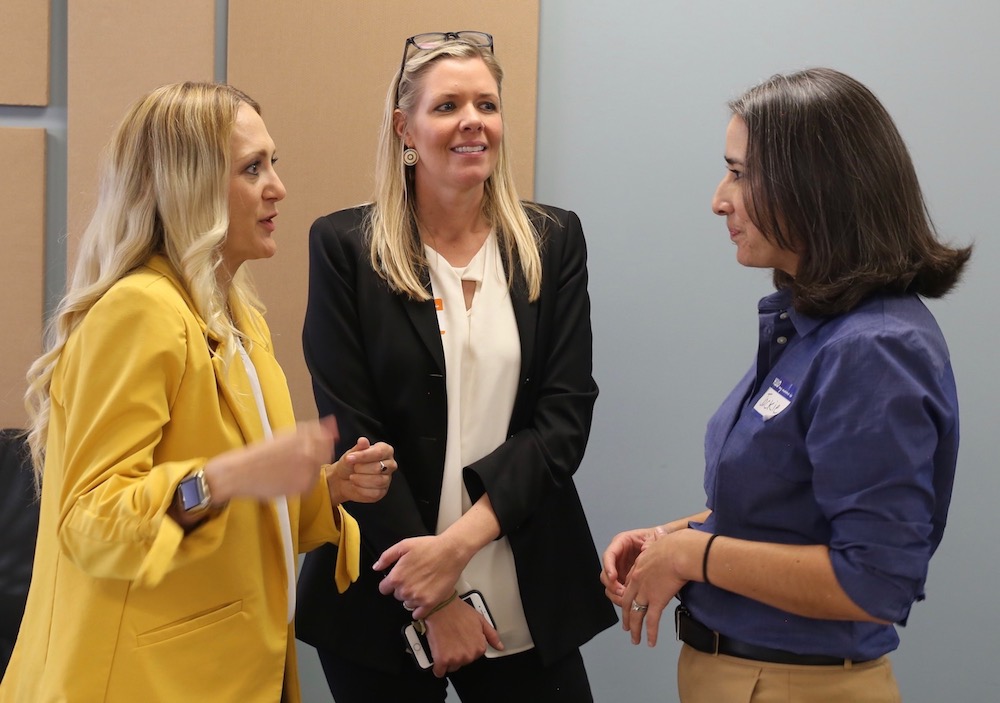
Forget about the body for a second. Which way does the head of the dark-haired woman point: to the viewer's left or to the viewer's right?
to the viewer's left

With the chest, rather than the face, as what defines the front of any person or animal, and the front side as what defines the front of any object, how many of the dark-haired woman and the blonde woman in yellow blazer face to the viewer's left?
1

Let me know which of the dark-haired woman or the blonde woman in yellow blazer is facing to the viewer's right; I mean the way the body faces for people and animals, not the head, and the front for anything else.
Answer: the blonde woman in yellow blazer

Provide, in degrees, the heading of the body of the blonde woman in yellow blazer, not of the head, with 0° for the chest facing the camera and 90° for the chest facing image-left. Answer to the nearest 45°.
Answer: approximately 270°

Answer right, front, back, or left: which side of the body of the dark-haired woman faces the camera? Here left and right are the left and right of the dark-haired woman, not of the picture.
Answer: left
